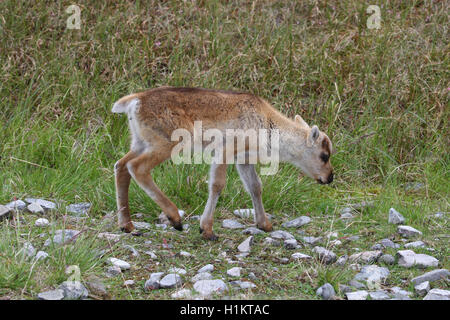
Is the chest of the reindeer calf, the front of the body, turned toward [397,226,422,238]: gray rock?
yes

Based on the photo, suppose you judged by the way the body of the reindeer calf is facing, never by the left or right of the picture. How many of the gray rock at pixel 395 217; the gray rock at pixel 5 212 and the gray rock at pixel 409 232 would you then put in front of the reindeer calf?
2

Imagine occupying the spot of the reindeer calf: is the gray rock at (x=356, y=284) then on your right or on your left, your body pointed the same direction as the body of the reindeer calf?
on your right

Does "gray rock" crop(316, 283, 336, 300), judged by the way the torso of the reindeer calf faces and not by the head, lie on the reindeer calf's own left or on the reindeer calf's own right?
on the reindeer calf's own right

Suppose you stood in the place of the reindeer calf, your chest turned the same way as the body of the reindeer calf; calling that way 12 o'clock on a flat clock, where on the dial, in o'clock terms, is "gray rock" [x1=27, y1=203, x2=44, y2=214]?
The gray rock is roughly at 6 o'clock from the reindeer calf.

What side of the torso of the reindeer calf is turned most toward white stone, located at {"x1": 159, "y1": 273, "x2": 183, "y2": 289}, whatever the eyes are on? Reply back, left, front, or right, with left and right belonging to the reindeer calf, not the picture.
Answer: right

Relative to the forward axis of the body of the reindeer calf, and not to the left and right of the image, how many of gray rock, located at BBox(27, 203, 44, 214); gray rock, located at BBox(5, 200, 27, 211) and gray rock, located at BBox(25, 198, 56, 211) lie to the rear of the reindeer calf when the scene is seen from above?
3

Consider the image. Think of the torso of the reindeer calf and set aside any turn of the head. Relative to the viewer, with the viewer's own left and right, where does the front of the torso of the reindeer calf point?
facing to the right of the viewer

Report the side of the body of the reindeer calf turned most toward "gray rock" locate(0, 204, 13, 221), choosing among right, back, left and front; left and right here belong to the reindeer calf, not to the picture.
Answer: back

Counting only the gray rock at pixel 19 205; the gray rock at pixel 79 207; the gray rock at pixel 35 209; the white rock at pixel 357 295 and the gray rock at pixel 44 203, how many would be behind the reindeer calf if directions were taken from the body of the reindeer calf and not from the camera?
4
